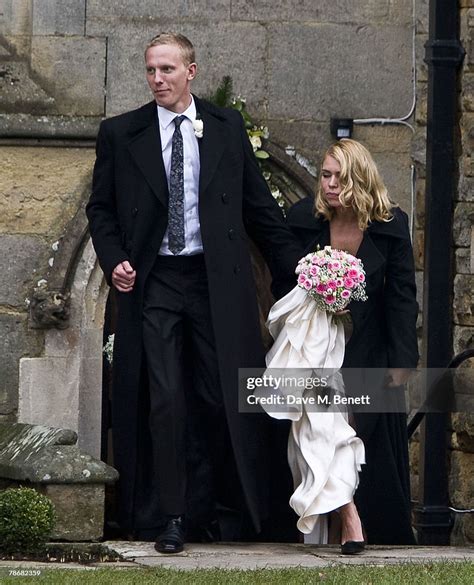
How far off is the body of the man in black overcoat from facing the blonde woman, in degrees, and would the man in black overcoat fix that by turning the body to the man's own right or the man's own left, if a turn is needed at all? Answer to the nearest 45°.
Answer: approximately 90° to the man's own left

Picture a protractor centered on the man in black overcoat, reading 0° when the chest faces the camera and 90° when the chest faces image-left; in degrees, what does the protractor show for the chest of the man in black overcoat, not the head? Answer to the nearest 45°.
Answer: approximately 0°

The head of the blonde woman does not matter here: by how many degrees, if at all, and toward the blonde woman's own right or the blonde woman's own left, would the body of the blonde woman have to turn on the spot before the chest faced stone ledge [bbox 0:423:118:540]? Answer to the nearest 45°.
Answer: approximately 45° to the blonde woman's own right

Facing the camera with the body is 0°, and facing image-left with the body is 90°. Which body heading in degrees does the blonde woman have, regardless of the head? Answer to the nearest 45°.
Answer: approximately 45°

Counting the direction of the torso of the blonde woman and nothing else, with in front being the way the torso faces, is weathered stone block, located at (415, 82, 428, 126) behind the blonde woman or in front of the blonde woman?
behind
